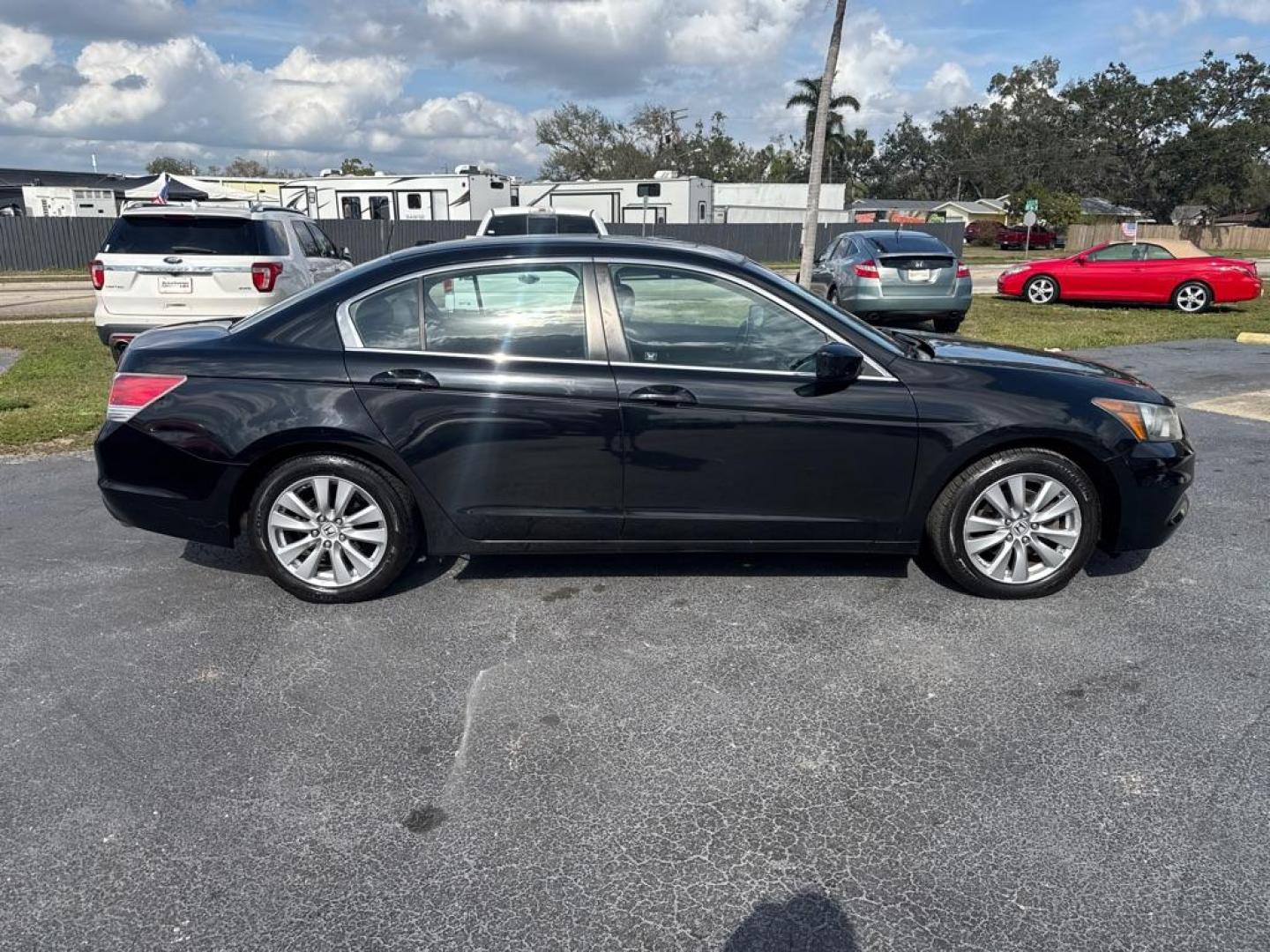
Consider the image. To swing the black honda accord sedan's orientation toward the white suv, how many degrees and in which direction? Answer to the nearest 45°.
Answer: approximately 135° to its left

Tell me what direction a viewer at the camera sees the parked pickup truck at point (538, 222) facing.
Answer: facing away from the viewer

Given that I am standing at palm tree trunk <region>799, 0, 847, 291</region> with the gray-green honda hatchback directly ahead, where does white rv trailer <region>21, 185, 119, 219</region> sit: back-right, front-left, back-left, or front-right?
back-right

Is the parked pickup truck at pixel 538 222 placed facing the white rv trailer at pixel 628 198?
yes

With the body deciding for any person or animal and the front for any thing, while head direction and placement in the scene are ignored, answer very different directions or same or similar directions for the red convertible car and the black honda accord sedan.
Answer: very different directions

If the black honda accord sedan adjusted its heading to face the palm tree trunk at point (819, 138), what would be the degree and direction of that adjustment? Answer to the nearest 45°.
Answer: approximately 90° to its left

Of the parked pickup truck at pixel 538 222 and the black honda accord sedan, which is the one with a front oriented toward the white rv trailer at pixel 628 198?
the parked pickup truck

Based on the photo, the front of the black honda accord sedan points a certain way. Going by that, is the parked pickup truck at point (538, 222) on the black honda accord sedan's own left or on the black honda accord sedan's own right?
on the black honda accord sedan's own left

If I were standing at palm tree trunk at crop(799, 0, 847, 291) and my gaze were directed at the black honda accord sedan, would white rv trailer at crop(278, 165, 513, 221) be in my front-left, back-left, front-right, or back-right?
back-right

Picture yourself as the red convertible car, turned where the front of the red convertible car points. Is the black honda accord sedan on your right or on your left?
on your left

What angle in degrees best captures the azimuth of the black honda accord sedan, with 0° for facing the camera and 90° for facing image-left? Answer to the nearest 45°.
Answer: approximately 270°

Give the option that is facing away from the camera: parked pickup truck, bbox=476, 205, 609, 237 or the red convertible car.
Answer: the parked pickup truck

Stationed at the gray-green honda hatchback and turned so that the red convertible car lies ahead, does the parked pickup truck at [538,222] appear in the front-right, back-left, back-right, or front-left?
back-left

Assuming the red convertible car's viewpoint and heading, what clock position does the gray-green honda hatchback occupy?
The gray-green honda hatchback is roughly at 10 o'clock from the red convertible car.

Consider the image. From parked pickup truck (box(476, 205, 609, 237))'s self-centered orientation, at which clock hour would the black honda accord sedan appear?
The black honda accord sedan is roughly at 6 o'clock from the parked pickup truck.

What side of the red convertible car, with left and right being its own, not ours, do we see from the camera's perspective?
left
